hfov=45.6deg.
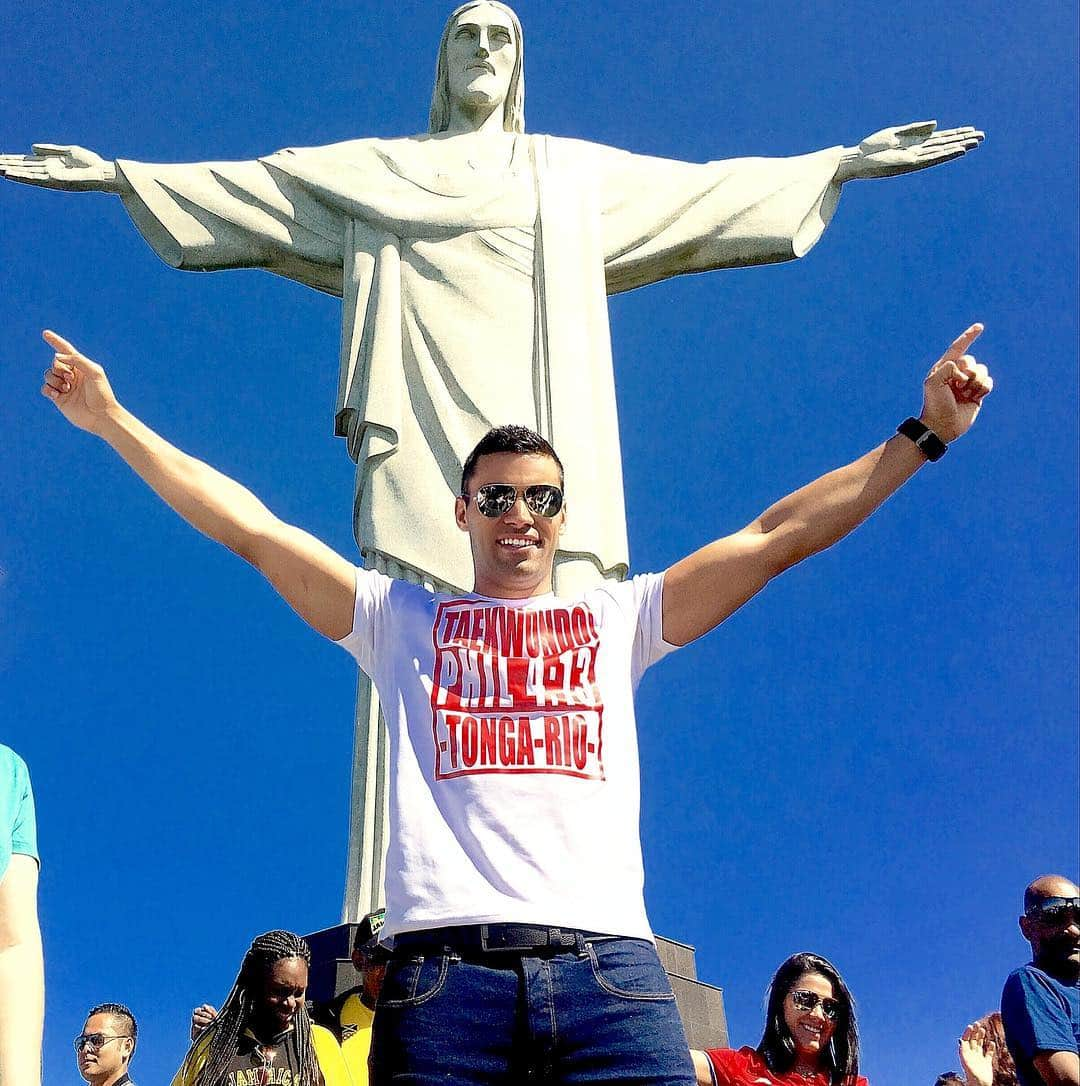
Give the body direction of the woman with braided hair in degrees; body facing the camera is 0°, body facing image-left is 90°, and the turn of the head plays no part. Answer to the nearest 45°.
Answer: approximately 0°

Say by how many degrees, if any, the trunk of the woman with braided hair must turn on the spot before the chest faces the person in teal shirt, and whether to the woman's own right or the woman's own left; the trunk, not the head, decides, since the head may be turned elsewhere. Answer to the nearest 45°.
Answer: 0° — they already face them

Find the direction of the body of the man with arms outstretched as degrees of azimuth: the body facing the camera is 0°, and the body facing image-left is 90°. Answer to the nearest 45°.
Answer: approximately 0°

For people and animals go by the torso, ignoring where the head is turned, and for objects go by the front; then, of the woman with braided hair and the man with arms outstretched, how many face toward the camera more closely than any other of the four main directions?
2

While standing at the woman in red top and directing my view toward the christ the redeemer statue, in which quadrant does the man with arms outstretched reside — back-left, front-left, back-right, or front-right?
back-left
